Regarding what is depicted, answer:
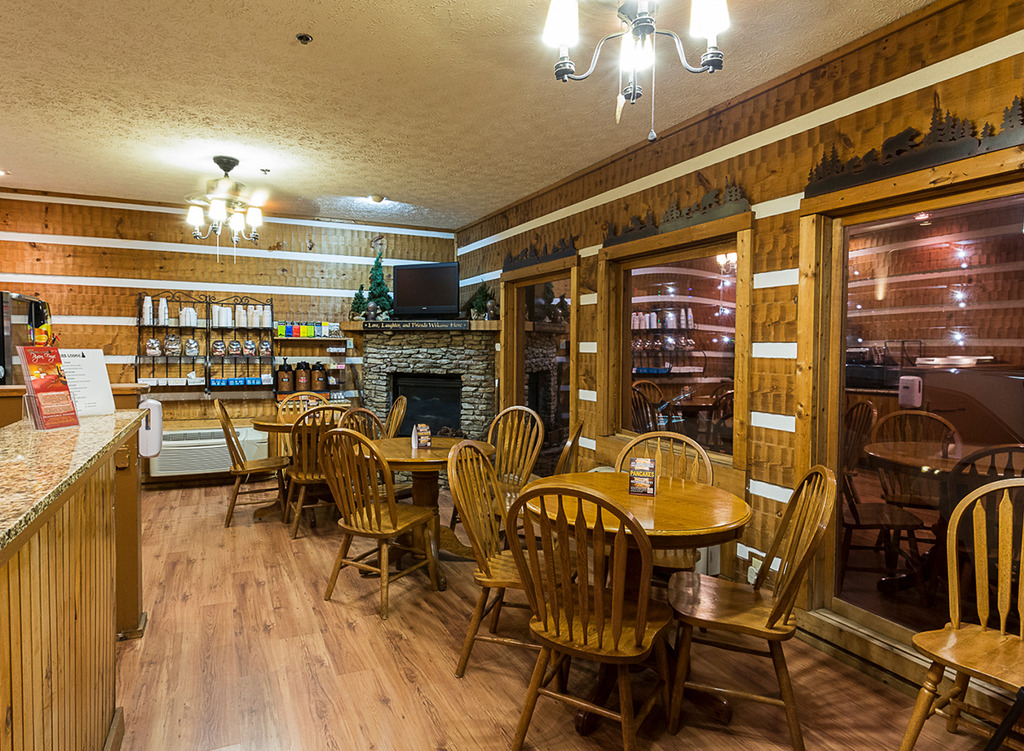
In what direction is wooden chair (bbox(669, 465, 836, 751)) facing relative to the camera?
to the viewer's left

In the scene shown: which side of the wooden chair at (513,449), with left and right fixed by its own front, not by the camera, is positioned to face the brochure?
left

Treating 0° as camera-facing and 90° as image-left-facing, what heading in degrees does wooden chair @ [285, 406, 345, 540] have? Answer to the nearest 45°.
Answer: approximately 135°

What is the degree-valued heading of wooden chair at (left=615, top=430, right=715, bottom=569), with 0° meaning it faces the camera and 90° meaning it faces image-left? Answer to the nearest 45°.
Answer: approximately 0°

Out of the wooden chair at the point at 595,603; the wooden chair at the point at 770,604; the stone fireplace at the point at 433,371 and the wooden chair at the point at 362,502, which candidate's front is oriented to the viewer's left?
the wooden chair at the point at 770,604

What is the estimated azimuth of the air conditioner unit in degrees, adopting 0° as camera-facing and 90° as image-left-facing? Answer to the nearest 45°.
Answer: approximately 0°

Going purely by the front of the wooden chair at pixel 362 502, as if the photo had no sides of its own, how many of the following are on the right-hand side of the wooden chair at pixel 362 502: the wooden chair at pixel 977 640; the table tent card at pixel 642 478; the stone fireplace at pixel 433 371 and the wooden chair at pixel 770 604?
3

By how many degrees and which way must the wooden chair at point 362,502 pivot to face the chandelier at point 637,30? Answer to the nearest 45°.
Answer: approximately 90° to its right
